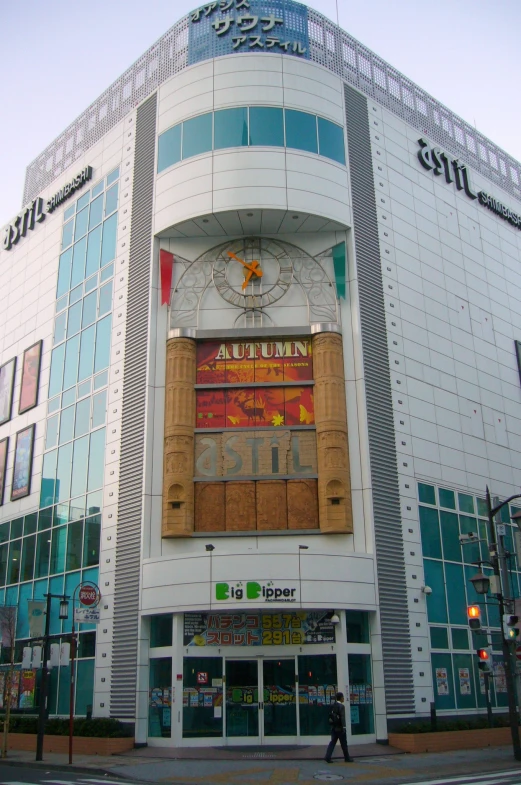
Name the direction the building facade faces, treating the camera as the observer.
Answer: facing the viewer

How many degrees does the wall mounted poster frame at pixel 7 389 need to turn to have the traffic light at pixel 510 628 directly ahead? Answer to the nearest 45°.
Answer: approximately 90° to its left

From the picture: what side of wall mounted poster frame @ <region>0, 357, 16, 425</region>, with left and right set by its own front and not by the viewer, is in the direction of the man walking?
left

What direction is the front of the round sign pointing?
toward the camera

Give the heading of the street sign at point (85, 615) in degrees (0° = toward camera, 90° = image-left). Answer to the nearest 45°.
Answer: approximately 0°

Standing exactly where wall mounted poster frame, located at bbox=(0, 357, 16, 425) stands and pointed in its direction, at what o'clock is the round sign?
The round sign is roughly at 10 o'clock from the wall mounted poster frame.

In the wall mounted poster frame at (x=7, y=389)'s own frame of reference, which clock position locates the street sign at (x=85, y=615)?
The street sign is roughly at 10 o'clock from the wall mounted poster frame.

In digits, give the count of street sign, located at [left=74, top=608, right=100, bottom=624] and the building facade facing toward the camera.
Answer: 2

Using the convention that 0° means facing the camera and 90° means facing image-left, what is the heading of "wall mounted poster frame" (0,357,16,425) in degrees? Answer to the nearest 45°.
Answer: approximately 45°
